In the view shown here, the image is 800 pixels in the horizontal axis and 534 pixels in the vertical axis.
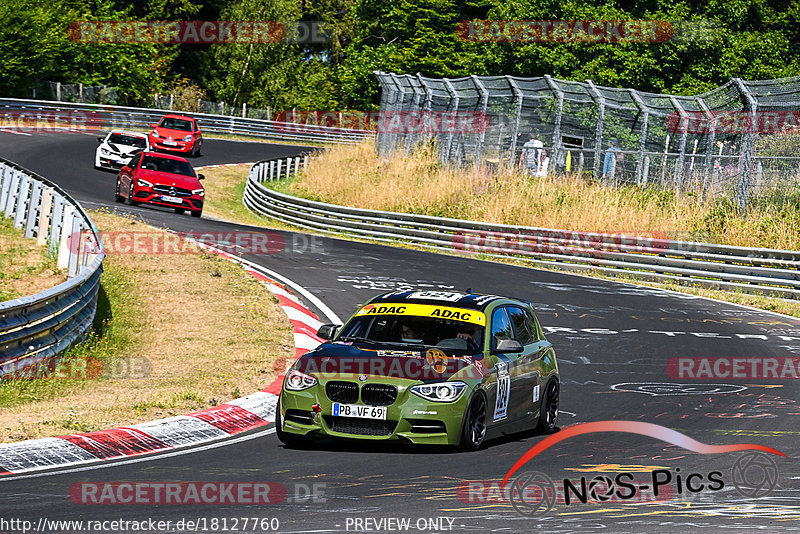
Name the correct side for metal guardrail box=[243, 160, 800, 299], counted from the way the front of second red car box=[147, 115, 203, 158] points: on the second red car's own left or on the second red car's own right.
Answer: on the second red car's own left

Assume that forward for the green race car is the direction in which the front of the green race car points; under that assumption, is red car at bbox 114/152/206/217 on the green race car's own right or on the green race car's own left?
on the green race car's own right

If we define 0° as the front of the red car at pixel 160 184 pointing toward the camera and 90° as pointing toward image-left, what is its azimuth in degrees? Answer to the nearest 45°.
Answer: approximately 315°

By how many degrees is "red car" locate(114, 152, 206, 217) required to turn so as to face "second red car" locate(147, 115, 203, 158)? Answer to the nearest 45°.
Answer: approximately 135° to its left

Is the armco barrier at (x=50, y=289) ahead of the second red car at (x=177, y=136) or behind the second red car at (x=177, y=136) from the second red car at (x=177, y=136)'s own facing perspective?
ahead

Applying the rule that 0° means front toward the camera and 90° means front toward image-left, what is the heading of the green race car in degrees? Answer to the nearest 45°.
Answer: approximately 45°

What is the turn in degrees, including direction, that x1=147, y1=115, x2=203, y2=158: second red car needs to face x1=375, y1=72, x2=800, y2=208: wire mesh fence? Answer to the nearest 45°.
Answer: approximately 90° to its left

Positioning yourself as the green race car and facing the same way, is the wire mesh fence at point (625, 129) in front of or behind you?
behind

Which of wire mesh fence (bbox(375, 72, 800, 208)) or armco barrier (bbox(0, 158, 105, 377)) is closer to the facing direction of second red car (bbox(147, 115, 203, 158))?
the armco barrier
